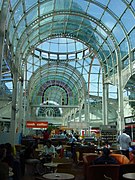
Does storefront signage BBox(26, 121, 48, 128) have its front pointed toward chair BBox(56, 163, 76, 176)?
yes

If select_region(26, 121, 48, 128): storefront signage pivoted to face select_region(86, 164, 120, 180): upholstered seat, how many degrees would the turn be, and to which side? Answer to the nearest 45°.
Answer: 0° — it already faces it

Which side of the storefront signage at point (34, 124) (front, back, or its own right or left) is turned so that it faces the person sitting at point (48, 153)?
front

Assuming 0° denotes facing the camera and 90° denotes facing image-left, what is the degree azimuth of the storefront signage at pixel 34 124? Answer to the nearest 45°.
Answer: approximately 0°

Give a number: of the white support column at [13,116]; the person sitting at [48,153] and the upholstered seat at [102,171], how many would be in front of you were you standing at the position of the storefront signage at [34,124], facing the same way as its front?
3

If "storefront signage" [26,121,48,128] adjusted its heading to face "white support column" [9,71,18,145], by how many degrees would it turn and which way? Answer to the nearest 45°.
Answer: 0° — it already faces it

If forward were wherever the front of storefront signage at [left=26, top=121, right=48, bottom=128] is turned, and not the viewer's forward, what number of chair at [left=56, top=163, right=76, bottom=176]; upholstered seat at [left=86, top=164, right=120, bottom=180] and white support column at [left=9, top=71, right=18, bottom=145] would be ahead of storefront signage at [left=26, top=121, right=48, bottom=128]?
3

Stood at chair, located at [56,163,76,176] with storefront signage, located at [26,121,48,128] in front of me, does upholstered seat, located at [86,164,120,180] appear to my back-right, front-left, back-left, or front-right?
back-right
